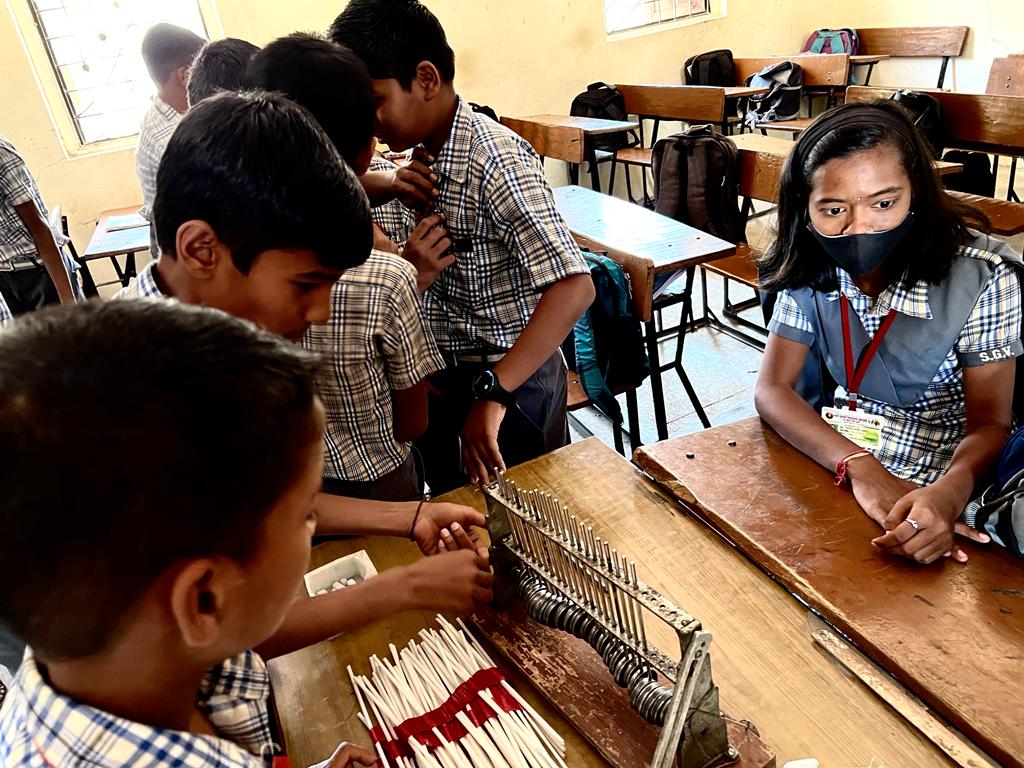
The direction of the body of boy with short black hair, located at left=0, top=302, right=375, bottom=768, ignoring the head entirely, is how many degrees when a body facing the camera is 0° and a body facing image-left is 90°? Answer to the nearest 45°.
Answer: approximately 225°

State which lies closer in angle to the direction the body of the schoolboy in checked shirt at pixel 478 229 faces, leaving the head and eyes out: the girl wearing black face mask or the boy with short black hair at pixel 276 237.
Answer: the boy with short black hair

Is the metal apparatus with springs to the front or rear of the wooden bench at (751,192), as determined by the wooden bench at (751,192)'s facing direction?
to the front

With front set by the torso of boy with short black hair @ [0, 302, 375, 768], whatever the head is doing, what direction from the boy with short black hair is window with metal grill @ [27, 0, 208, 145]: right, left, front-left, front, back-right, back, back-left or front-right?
front-left

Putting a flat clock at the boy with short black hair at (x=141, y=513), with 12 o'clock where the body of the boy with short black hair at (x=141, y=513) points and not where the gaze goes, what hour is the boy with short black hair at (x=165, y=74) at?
the boy with short black hair at (x=165, y=74) is roughly at 11 o'clock from the boy with short black hair at (x=141, y=513).

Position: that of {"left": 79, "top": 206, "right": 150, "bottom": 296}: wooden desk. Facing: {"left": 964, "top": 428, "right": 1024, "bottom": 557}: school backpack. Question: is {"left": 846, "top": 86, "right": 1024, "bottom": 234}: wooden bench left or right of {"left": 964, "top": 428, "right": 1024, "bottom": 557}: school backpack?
left

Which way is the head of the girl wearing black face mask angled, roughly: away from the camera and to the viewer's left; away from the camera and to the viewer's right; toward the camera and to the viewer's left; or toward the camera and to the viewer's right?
toward the camera and to the viewer's left

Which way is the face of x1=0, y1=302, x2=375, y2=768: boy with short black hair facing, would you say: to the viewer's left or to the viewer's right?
to the viewer's right

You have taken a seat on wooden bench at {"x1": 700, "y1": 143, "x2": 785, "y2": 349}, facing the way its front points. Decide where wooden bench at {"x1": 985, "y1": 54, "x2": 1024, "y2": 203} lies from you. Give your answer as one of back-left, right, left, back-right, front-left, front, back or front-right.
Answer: back

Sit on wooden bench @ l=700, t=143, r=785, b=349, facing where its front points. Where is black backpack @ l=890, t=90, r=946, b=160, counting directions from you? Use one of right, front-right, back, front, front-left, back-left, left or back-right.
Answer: back

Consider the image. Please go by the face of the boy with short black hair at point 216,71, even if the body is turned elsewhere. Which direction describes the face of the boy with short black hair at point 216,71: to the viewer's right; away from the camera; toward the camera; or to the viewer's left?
away from the camera

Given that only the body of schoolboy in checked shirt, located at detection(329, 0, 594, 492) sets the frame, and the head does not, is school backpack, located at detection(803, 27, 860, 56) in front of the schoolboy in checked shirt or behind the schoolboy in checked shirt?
behind

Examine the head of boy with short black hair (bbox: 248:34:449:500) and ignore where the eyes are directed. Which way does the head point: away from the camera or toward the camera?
away from the camera
